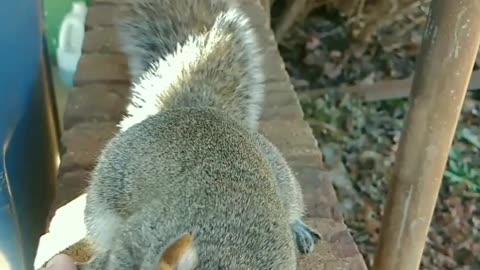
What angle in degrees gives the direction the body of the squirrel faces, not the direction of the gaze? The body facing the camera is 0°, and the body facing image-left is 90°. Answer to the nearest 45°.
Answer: approximately 0°

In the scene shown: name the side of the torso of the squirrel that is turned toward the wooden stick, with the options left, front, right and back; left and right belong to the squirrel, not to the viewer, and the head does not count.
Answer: left

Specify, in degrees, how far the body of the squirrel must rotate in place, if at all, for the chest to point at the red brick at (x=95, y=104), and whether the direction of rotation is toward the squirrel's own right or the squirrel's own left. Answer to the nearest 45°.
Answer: approximately 135° to the squirrel's own right

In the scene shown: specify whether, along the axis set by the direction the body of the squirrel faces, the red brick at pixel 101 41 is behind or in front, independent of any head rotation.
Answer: behind

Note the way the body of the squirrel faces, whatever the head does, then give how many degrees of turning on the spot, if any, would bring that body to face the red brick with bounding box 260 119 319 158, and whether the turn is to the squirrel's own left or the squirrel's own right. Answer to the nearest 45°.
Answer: approximately 135° to the squirrel's own left
